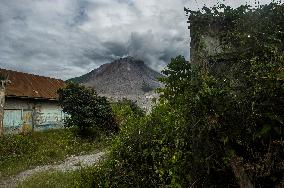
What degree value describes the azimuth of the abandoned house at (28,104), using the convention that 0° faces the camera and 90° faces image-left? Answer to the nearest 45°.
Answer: approximately 315°
